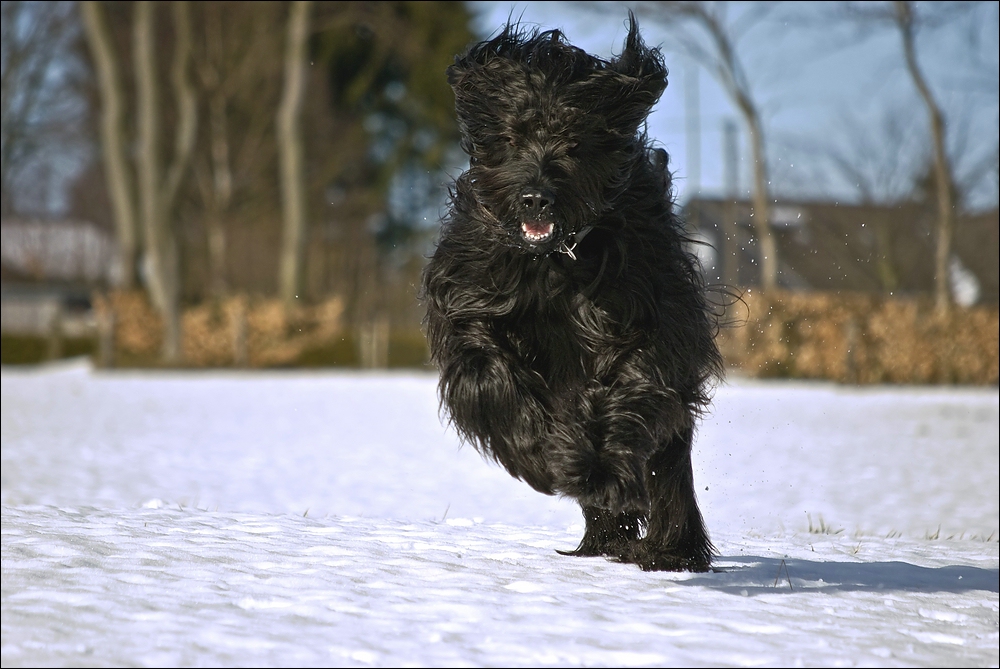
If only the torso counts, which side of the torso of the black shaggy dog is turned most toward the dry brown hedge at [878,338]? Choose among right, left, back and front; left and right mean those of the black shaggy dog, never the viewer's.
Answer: back

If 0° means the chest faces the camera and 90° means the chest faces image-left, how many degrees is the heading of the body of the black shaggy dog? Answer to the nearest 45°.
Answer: approximately 0°

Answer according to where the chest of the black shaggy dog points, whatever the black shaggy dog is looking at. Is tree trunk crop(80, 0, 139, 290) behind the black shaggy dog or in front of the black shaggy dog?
behind

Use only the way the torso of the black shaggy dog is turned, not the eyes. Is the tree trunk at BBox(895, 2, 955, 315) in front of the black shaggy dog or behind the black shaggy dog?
behind

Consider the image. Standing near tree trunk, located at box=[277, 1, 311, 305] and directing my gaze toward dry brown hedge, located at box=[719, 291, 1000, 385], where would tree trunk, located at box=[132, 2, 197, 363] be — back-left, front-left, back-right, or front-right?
back-right

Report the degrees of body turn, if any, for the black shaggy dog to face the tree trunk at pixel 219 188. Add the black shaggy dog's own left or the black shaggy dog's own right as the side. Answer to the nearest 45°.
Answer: approximately 180°

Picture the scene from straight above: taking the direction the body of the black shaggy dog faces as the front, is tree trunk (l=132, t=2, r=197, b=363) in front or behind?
behind

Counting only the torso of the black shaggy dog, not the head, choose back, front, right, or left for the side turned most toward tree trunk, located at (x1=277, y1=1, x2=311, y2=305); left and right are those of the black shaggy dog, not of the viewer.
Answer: back
